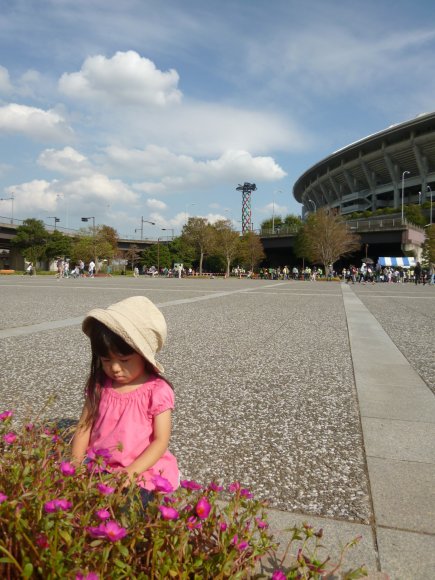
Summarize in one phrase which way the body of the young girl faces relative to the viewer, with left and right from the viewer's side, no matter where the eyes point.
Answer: facing the viewer and to the left of the viewer

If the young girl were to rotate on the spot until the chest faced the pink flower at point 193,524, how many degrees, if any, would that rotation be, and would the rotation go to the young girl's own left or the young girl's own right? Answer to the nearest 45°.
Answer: approximately 45° to the young girl's own left

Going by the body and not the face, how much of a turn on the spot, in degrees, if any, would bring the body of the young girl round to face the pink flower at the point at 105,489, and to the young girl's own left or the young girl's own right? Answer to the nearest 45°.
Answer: approximately 45° to the young girl's own left

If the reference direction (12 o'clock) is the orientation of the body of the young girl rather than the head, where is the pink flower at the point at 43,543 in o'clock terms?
The pink flower is roughly at 11 o'clock from the young girl.
